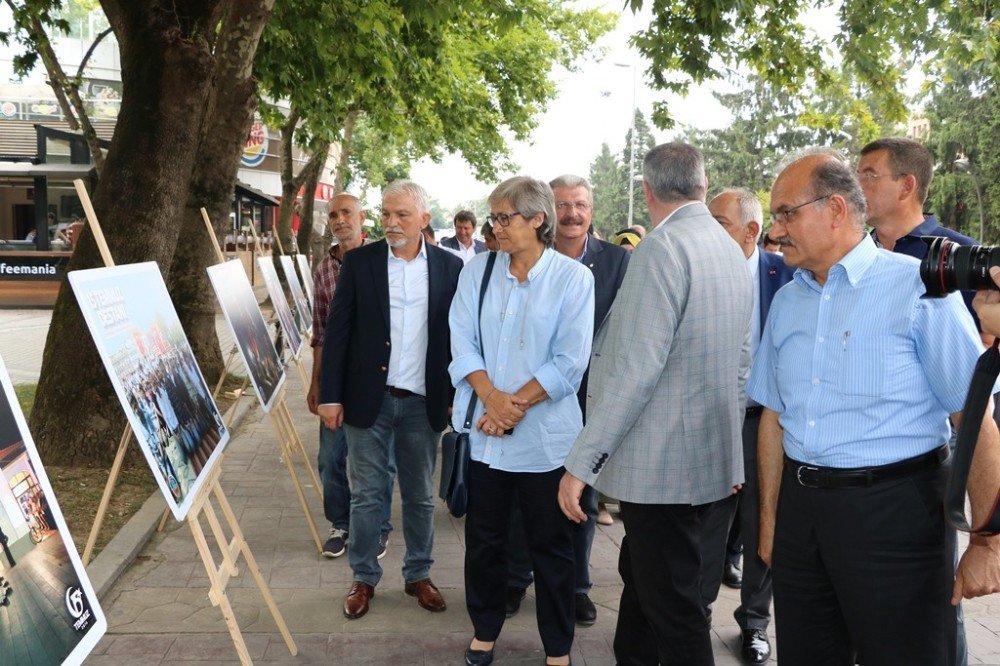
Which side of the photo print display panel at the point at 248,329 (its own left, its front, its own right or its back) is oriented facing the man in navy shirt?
front

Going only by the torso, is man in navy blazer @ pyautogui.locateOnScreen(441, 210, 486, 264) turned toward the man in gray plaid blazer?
yes

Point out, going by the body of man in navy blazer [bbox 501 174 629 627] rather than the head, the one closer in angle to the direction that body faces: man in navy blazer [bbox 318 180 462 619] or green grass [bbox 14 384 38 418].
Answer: the man in navy blazer

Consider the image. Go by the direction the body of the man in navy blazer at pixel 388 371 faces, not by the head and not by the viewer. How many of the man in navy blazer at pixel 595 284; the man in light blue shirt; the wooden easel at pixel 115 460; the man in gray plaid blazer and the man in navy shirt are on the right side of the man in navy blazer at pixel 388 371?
1

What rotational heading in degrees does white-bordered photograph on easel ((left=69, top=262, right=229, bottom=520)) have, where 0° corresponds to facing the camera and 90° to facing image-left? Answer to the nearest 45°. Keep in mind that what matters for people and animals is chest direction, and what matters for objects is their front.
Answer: approximately 315°

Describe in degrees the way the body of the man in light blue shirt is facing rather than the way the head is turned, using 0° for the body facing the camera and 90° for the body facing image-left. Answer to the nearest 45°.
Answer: approximately 45°

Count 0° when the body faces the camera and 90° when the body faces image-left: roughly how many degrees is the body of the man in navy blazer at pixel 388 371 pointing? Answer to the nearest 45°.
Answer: approximately 0°

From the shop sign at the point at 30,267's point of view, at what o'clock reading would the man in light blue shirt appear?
The man in light blue shirt is roughly at 12 o'clock from the shop sign.

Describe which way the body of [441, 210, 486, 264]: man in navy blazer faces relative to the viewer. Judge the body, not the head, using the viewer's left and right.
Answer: facing the viewer

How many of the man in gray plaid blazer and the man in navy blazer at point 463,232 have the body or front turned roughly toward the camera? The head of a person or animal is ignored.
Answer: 1

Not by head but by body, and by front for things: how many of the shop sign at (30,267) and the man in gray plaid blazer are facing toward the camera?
1

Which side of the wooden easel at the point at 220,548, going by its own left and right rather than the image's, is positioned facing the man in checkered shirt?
left

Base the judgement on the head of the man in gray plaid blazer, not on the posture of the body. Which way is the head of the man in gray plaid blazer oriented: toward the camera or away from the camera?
away from the camera

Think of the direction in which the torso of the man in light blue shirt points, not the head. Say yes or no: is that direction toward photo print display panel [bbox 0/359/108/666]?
yes

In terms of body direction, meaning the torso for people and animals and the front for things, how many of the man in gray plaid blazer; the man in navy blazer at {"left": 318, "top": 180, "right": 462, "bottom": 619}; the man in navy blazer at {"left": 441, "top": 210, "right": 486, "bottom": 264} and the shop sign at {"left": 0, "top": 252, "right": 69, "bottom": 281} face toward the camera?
3

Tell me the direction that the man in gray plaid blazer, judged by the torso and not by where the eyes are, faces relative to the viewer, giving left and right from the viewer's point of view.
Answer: facing away from the viewer and to the left of the viewer

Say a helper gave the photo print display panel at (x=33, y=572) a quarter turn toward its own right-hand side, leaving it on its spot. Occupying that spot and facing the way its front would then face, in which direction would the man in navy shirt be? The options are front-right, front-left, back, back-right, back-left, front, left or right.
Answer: back-left

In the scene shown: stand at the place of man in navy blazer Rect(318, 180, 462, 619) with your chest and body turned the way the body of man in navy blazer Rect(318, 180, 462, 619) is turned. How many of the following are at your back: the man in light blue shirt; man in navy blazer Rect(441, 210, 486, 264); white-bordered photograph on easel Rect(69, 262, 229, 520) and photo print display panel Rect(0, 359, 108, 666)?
1

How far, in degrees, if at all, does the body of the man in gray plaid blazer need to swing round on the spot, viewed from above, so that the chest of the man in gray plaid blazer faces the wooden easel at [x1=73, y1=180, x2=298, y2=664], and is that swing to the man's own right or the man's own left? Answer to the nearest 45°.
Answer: approximately 45° to the man's own left
